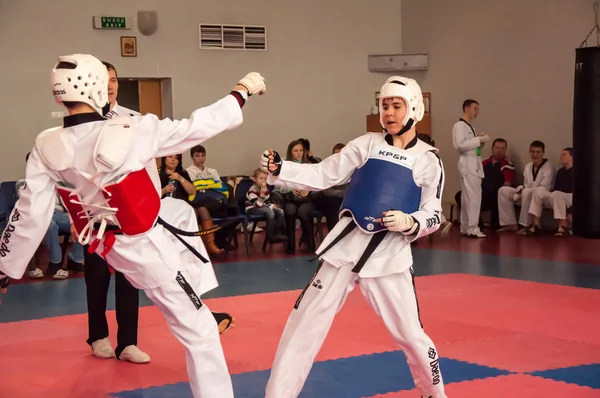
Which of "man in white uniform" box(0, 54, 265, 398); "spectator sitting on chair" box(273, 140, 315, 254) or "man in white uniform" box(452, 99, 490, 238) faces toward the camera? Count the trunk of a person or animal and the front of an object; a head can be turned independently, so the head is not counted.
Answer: the spectator sitting on chair

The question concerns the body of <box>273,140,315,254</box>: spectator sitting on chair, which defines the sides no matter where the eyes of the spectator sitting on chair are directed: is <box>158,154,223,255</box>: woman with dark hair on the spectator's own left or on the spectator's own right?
on the spectator's own right

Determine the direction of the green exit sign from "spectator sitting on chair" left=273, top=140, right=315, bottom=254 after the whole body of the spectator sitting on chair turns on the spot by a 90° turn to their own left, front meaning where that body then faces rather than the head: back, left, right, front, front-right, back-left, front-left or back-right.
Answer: back-left

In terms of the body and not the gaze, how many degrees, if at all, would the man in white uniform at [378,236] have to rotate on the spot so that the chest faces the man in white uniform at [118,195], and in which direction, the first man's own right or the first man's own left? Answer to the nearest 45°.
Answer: approximately 45° to the first man's own right

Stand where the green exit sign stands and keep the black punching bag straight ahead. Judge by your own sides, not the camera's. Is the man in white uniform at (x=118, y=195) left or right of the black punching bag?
right

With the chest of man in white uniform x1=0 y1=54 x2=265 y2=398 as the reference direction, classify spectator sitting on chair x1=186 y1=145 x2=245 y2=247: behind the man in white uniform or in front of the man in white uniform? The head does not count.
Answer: in front

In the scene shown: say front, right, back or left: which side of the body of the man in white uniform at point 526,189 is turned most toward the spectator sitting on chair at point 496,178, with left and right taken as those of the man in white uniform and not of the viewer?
right

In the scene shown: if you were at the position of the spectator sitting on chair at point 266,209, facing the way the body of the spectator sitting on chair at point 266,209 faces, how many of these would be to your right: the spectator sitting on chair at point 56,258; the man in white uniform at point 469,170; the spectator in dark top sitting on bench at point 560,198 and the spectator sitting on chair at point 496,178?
1

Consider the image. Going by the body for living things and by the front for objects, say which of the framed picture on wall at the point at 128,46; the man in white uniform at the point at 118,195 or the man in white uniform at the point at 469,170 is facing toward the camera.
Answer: the framed picture on wall

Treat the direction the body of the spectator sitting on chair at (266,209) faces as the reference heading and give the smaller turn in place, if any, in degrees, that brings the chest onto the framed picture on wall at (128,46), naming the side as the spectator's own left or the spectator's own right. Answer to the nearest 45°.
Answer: approximately 180°
